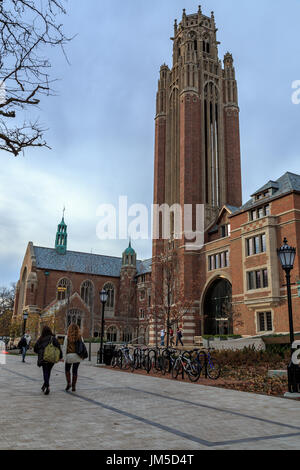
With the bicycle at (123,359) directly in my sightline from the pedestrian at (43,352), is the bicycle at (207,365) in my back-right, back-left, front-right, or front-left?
front-right

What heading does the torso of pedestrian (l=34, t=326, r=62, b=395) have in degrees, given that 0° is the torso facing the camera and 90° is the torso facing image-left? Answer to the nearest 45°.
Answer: approximately 180°

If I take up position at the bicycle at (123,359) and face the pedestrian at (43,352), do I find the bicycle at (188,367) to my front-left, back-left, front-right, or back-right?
front-left

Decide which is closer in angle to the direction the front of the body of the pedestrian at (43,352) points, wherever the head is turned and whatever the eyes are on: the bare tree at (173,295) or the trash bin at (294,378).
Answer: the bare tree

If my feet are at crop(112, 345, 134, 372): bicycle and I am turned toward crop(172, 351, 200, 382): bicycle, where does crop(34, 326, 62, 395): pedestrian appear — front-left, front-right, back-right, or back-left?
front-right

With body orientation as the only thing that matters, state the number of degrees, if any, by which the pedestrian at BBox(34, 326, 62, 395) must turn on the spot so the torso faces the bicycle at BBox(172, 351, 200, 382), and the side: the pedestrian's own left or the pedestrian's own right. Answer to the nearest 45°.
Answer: approximately 45° to the pedestrian's own right

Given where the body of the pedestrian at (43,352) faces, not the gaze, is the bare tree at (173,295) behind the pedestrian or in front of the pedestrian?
in front

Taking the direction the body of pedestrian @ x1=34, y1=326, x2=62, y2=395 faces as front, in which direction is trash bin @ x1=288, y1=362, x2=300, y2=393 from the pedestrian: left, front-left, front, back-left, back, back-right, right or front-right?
right

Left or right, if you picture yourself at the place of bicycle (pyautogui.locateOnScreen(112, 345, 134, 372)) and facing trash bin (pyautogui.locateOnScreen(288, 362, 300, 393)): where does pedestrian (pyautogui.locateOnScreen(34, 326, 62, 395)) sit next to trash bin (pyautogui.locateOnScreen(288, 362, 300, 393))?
right

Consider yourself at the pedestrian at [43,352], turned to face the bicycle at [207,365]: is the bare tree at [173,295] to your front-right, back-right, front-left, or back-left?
front-left
